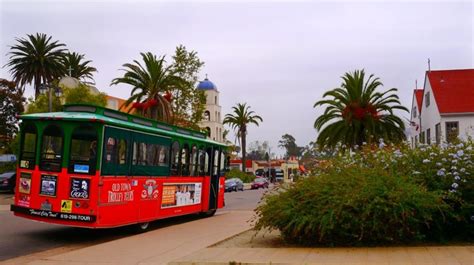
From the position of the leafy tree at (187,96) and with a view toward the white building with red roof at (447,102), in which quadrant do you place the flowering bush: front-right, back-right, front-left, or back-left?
front-right

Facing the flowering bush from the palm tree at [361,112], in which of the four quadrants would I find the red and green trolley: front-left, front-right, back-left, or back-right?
front-right

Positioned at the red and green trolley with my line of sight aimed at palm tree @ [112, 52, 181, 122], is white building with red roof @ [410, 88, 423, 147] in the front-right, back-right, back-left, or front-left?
front-right

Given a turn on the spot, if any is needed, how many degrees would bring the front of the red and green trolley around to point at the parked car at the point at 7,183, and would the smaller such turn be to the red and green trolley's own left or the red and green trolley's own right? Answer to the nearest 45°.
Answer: approximately 45° to the red and green trolley's own left
